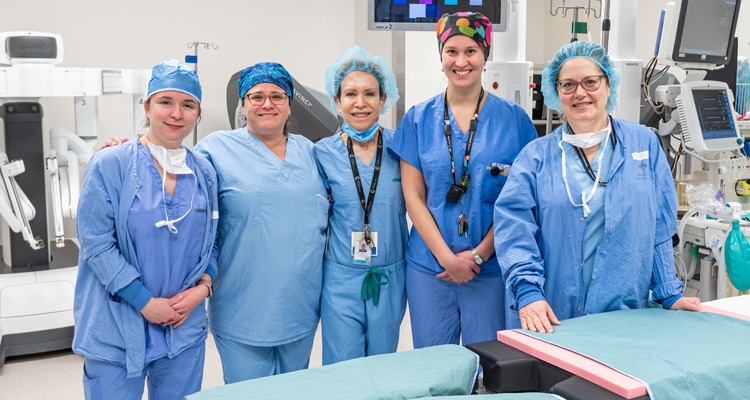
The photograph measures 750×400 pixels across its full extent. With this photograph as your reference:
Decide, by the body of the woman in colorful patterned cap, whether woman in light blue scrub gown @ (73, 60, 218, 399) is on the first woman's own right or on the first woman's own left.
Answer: on the first woman's own right

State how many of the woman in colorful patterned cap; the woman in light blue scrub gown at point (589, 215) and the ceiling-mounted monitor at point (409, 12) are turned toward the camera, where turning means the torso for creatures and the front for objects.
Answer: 3

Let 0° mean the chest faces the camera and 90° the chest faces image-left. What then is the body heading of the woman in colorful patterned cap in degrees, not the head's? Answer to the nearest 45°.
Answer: approximately 0°

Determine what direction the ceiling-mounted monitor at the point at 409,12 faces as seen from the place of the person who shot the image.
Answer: facing the viewer

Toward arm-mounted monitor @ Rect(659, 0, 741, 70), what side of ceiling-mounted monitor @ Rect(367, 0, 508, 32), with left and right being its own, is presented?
left

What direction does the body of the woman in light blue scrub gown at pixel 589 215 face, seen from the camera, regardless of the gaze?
toward the camera
